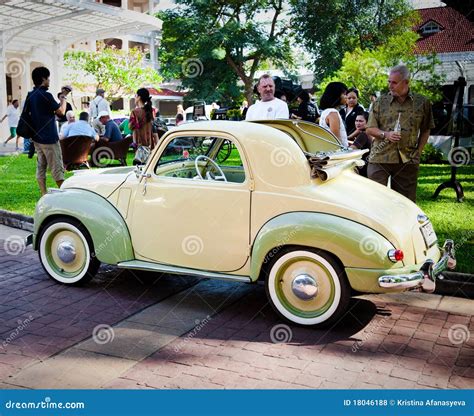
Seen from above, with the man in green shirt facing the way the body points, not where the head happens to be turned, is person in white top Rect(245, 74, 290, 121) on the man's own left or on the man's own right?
on the man's own right

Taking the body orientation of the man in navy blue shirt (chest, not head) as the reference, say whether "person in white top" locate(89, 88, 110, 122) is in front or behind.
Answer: in front

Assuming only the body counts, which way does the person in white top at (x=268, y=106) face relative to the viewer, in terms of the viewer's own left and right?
facing the viewer

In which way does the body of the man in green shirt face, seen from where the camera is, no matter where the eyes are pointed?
toward the camera

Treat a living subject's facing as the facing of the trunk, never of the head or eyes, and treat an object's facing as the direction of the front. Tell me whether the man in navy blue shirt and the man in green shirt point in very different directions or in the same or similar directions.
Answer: very different directions

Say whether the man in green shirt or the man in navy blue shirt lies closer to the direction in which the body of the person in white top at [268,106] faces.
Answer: the man in green shirt
